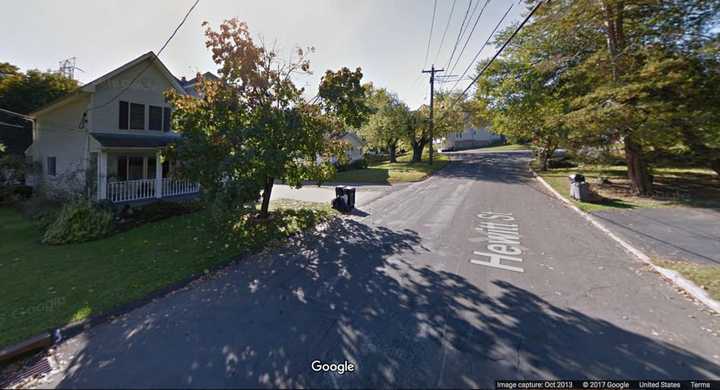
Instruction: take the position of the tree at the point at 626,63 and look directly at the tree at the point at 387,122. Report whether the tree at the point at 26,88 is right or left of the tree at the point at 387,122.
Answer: left

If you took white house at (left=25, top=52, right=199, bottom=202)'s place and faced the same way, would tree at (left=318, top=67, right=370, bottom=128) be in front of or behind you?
in front

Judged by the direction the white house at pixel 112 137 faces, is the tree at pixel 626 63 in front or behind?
in front

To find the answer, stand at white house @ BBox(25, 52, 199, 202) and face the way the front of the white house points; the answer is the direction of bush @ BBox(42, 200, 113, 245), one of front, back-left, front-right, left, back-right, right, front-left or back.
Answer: front-right

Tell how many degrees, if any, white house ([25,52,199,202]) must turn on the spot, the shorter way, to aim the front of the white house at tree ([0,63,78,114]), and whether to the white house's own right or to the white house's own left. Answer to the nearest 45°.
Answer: approximately 135° to the white house's own left

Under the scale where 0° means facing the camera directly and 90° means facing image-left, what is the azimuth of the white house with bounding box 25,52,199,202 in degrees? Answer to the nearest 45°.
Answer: approximately 315°

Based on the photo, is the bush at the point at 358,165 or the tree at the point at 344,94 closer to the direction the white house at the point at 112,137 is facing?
the tree

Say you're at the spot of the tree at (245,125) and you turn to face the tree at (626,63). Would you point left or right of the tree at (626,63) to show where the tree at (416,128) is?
left

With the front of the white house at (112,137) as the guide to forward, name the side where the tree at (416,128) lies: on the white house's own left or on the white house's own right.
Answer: on the white house's own left
